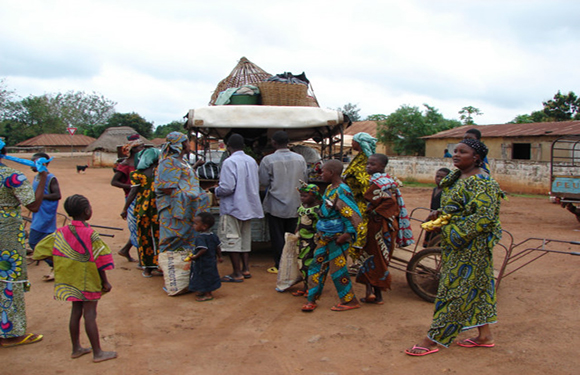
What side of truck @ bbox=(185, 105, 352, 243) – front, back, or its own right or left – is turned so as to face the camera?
back

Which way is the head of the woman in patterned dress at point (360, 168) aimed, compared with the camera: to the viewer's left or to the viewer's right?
to the viewer's left

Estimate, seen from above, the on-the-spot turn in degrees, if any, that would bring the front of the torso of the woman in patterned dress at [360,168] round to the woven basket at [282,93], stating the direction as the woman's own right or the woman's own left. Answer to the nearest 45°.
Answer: approximately 45° to the woman's own right

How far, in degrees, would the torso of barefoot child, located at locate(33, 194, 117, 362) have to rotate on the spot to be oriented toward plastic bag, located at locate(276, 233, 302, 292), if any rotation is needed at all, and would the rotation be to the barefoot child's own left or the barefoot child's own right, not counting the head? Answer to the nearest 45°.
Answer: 0° — they already face it

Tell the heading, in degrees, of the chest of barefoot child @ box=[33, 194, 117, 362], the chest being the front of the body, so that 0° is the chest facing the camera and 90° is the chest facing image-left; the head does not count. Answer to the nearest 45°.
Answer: approximately 225°
